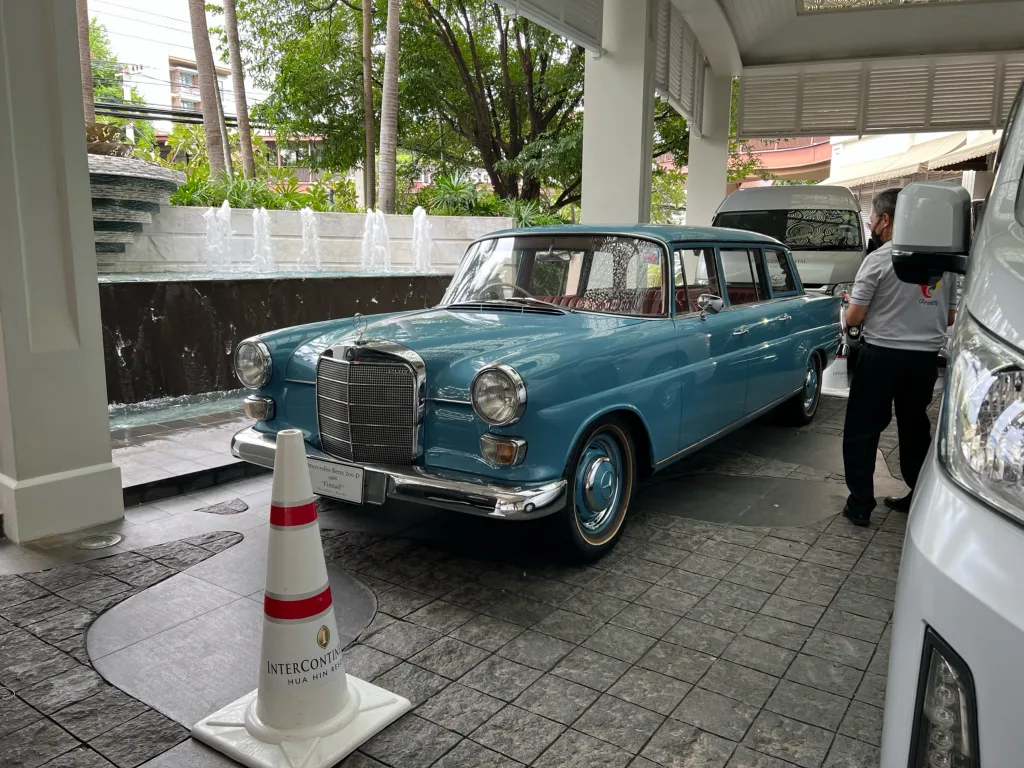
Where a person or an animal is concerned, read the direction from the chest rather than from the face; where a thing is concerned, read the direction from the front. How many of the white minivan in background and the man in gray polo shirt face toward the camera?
1

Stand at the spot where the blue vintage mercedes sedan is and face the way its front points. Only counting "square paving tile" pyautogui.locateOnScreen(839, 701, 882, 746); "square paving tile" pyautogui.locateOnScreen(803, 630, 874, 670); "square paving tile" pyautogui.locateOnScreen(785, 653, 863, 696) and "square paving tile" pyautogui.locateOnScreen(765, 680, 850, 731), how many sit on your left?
4

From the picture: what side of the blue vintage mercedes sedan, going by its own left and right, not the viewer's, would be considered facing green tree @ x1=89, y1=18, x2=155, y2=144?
right

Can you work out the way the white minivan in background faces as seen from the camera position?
facing the viewer

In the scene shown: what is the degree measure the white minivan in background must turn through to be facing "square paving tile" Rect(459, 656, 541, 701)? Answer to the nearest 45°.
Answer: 0° — it already faces it

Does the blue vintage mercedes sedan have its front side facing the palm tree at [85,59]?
no

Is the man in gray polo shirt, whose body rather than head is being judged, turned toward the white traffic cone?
no

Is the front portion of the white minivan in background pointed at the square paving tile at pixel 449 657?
yes

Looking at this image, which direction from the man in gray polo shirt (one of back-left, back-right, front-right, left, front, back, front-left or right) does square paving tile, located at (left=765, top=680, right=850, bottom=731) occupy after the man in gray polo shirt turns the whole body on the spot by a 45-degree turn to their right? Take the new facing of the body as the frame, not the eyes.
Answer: back

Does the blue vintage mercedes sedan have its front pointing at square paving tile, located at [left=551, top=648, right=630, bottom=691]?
no

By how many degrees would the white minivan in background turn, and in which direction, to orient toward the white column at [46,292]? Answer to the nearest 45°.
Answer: approximately 45° to its right

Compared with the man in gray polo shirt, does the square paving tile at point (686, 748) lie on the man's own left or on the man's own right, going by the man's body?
on the man's own left

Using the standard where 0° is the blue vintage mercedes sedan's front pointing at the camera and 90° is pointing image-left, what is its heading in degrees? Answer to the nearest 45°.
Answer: approximately 45°

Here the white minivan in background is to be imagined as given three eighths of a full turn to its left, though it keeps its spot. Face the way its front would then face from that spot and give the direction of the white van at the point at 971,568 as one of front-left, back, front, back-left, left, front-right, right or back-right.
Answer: back-right
